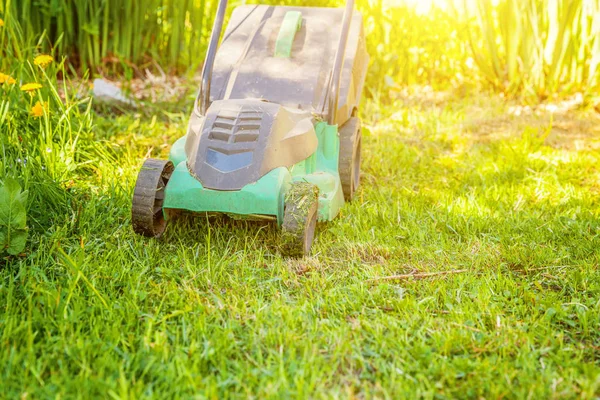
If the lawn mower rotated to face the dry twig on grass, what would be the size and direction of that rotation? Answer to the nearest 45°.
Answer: approximately 90° to its left

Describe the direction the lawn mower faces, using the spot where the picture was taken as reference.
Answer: facing the viewer and to the left of the viewer

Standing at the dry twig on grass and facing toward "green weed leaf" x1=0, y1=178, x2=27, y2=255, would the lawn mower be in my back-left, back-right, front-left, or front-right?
front-right

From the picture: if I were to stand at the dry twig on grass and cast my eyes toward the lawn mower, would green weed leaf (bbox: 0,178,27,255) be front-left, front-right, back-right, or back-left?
front-left

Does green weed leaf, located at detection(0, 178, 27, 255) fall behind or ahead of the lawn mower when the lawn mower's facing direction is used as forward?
ahead
